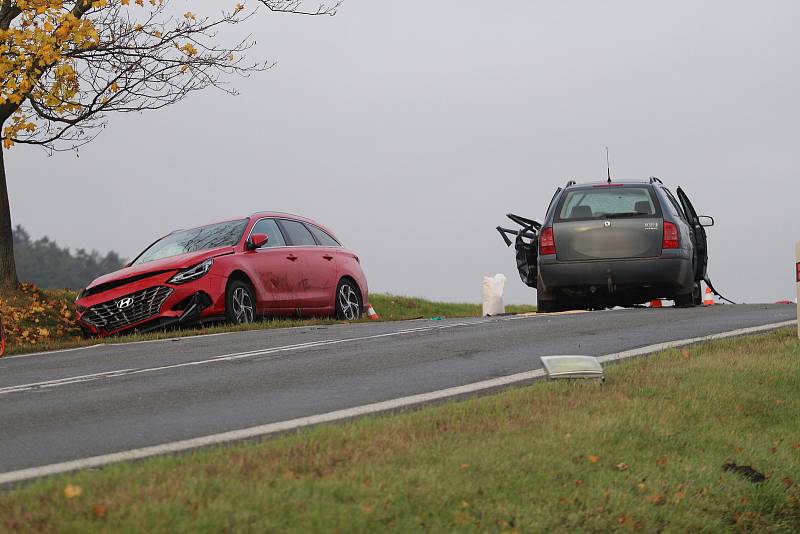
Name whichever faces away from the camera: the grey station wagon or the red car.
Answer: the grey station wagon

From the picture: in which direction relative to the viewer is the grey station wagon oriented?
away from the camera

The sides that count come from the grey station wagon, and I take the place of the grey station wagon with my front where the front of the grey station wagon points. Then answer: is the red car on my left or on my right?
on my left

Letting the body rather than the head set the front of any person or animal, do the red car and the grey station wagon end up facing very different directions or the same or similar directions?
very different directions

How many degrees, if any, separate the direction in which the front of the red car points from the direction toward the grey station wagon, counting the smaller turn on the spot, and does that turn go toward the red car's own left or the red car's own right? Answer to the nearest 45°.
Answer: approximately 135° to the red car's own left

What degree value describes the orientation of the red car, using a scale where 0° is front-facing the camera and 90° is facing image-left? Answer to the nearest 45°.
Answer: approximately 45°

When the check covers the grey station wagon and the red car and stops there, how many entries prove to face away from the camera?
1
